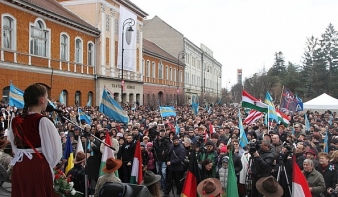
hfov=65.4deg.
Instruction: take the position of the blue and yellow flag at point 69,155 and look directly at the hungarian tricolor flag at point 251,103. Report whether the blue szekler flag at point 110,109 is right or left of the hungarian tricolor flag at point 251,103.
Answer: left

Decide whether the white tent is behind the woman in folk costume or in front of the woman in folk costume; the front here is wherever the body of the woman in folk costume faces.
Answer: in front

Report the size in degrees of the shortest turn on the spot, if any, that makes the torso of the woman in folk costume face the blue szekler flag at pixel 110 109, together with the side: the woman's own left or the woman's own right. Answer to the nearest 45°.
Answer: approximately 45° to the woman's own left

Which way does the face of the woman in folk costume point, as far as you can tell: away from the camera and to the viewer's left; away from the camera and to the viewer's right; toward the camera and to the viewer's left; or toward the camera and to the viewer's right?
away from the camera and to the viewer's right

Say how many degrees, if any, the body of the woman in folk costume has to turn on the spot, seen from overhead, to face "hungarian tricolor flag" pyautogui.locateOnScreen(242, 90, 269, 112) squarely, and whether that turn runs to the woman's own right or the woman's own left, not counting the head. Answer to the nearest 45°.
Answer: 0° — they already face it

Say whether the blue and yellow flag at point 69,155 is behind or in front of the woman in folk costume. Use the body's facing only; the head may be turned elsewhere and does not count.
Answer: in front

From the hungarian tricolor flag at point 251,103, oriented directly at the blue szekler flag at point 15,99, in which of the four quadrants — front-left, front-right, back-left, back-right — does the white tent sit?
back-right

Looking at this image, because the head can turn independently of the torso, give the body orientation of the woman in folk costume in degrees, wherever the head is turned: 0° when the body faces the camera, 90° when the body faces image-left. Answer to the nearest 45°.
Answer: approximately 225°

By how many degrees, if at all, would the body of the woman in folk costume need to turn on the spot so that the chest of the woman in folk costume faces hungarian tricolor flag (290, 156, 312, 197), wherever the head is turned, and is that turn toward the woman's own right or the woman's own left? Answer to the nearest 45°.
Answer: approximately 45° to the woman's own right
